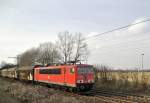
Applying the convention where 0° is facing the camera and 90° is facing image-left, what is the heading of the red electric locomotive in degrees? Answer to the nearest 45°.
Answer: approximately 315°
